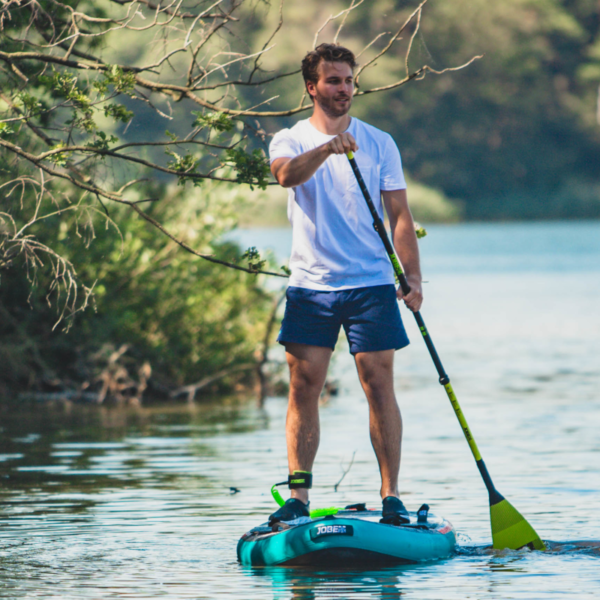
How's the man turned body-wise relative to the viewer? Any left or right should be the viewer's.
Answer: facing the viewer

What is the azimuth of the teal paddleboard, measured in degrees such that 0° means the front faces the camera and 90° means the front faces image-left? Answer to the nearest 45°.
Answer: approximately 0°

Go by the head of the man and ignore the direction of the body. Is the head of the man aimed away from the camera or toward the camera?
toward the camera
